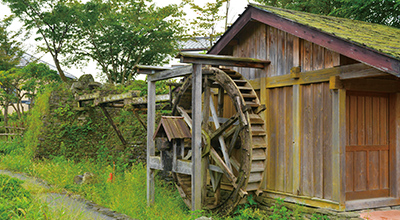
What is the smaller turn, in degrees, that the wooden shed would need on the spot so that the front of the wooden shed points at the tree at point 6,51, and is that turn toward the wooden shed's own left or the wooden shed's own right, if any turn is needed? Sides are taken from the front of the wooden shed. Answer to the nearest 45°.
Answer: approximately 180°

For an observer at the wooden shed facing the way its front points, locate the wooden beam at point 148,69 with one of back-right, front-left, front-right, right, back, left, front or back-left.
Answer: back-right

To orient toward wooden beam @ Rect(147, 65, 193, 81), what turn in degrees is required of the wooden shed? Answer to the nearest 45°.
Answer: approximately 135° to its right

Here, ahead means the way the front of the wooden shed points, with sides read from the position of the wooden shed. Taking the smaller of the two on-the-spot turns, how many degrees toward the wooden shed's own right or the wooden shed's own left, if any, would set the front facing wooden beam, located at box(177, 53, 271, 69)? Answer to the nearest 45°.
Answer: approximately 135° to the wooden shed's own right

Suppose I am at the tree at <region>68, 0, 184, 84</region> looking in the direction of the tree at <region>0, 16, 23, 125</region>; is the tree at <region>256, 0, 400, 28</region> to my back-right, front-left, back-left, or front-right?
back-left

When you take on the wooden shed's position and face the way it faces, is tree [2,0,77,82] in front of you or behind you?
behind

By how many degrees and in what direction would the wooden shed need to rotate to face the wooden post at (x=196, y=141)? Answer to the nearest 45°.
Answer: approximately 135° to its right
